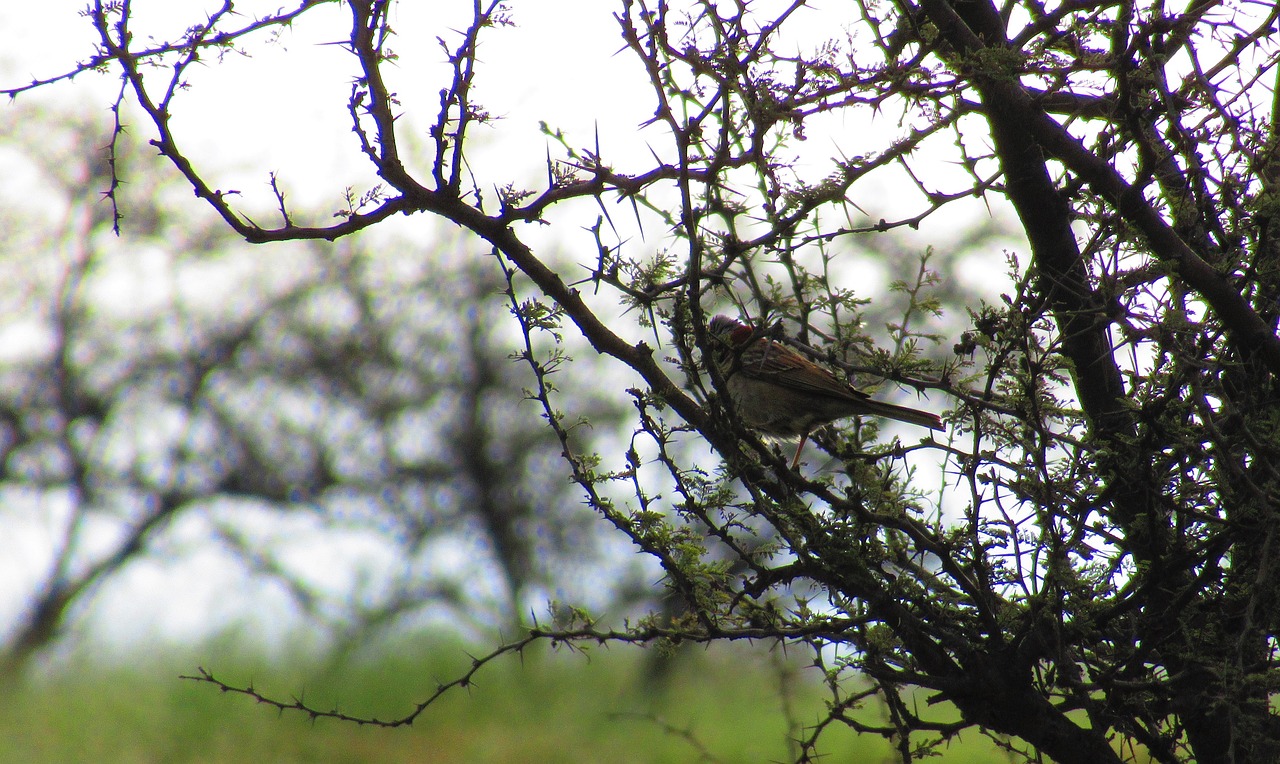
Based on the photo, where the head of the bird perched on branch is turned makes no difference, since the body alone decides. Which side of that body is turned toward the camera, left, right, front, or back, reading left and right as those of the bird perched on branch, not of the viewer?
left
